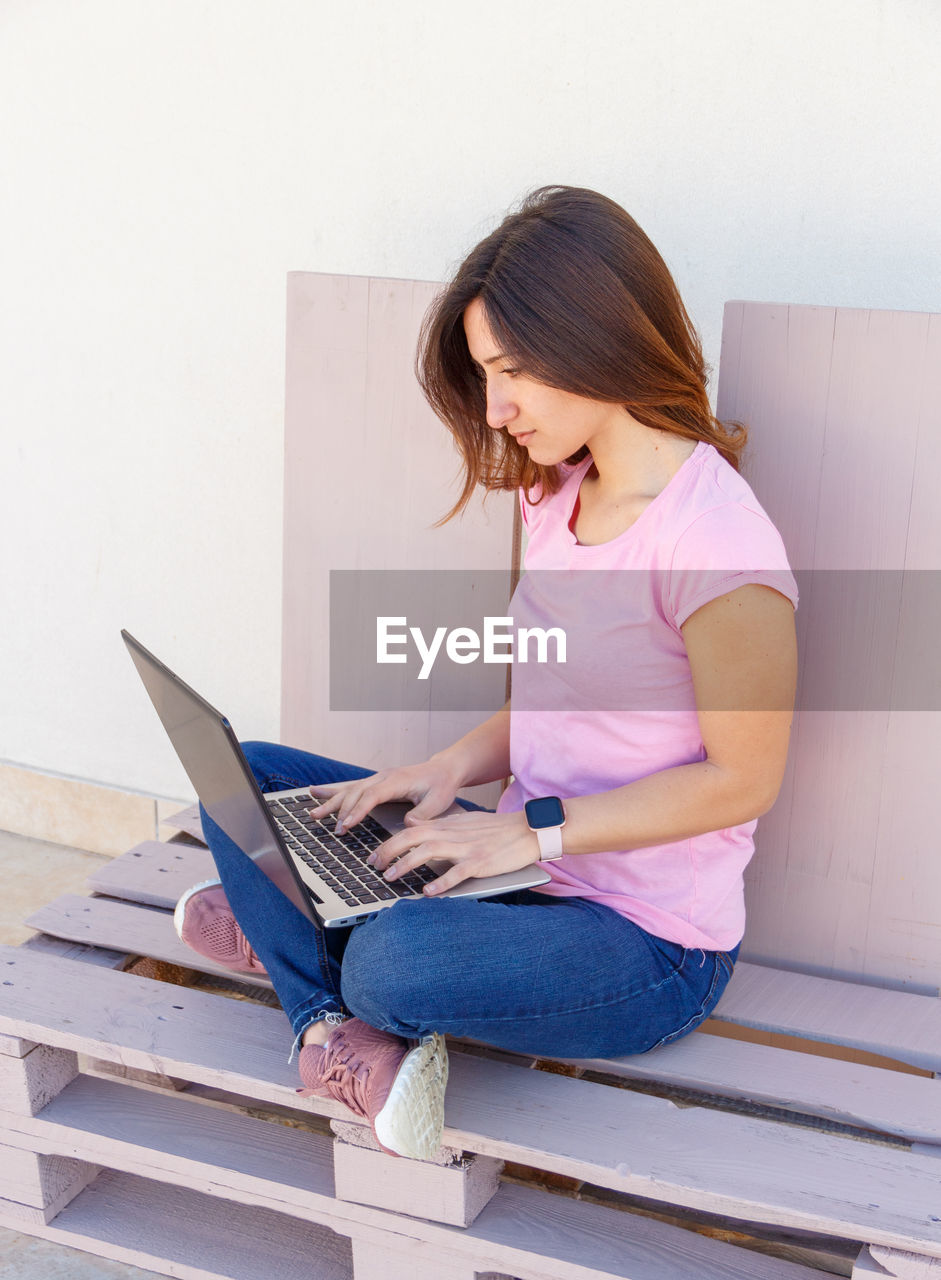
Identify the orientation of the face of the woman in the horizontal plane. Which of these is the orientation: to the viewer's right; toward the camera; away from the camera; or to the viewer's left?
to the viewer's left

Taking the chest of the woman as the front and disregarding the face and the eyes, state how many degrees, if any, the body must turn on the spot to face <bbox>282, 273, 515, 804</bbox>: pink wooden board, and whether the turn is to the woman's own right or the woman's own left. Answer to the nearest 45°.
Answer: approximately 90° to the woman's own right
